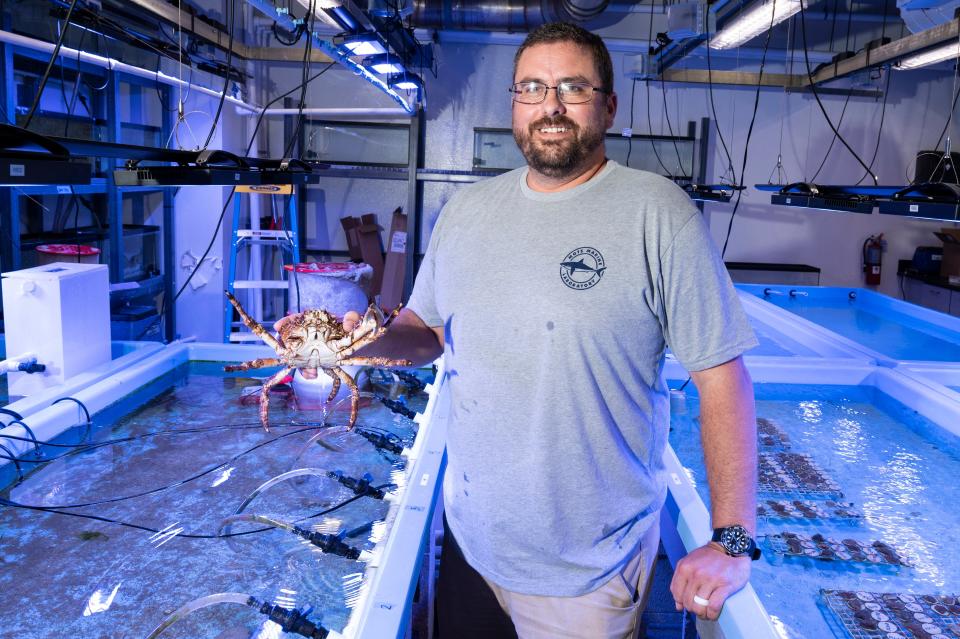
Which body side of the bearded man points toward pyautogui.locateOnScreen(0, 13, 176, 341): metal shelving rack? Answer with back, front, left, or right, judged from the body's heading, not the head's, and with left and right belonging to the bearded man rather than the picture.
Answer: right

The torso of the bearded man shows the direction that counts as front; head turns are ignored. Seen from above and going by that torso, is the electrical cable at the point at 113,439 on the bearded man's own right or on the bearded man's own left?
on the bearded man's own right

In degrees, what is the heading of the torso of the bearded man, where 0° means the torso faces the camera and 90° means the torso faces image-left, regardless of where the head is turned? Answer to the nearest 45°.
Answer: approximately 45°

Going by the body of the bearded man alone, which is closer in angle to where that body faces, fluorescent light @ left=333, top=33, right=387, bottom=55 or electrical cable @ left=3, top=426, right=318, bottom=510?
the electrical cable

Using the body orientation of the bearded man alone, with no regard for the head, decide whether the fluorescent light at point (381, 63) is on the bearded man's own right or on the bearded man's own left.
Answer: on the bearded man's own right

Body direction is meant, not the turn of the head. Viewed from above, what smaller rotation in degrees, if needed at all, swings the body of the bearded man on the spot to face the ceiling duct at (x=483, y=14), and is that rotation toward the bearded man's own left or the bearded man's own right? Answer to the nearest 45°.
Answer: approximately 135° to the bearded man's own right

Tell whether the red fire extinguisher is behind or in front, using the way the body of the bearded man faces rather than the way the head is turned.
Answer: behind

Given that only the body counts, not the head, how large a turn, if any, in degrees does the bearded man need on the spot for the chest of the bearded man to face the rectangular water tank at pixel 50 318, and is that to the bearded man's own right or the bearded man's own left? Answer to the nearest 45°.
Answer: approximately 90° to the bearded man's own right

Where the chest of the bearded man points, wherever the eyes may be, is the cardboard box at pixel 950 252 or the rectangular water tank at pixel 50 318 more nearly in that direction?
the rectangular water tank

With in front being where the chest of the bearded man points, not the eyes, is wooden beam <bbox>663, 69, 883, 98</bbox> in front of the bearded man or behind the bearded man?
behind

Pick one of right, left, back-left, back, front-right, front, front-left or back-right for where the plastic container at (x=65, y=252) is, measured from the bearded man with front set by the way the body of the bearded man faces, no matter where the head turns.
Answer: right

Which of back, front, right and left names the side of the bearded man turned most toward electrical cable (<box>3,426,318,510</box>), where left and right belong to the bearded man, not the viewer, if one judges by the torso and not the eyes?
right

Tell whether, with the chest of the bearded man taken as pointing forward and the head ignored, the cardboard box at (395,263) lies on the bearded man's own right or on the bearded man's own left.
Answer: on the bearded man's own right

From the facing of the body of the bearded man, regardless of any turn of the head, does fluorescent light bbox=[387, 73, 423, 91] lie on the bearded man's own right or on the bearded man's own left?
on the bearded man's own right
